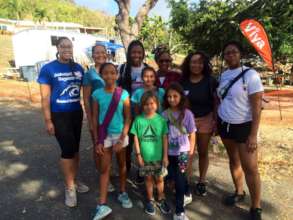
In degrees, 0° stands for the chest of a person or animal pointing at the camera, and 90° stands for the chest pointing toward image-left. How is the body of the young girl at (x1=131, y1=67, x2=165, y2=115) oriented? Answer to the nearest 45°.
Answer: approximately 0°

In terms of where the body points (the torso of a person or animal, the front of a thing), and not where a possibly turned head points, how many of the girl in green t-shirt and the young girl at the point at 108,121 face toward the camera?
2

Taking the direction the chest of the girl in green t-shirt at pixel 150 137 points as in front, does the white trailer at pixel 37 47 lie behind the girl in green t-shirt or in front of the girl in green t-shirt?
behind

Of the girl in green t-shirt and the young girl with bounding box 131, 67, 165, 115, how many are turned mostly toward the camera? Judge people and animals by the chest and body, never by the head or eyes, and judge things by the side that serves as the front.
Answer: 2

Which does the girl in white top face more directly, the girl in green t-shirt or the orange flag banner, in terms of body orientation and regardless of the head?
the girl in green t-shirt

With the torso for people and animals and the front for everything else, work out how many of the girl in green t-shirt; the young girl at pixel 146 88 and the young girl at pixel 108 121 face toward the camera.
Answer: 3

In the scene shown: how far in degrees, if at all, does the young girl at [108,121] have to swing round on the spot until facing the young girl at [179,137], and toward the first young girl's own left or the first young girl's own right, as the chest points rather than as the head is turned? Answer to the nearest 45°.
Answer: approximately 90° to the first young girl's own left

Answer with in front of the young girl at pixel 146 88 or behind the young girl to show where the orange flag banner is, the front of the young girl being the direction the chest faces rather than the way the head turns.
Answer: behind

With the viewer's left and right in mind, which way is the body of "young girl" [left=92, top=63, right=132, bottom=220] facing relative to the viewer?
facing the viewer

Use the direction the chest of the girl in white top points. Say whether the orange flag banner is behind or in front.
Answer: behind
